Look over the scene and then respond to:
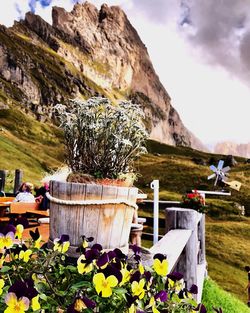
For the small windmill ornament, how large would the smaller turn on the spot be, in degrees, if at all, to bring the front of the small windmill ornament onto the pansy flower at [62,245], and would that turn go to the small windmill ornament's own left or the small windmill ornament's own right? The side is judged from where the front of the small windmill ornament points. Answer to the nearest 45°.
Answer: approximately 45° to the small windmill ornament's own left

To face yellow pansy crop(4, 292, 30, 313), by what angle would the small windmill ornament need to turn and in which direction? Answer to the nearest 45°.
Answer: approximately 45° to its left

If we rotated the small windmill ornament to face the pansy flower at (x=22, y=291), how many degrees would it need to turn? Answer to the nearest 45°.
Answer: approximately 45° to its left

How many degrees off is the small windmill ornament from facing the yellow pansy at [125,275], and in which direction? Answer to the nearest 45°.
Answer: approximately 45° to its left

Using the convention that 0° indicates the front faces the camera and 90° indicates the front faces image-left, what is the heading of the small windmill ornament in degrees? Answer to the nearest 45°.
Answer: approximately 45°
